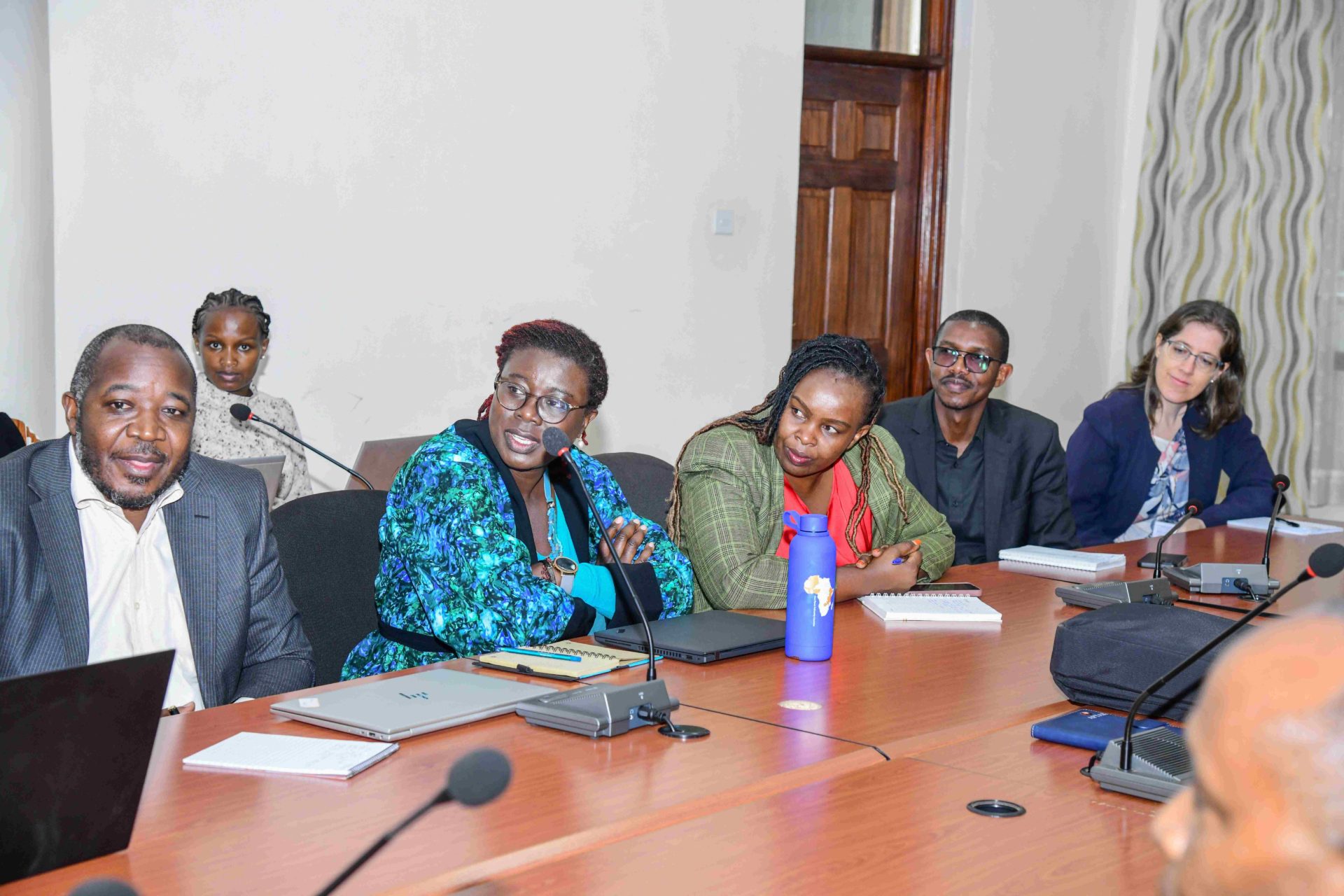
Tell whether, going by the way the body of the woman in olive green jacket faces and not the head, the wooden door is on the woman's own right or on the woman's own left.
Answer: on the woman's own left

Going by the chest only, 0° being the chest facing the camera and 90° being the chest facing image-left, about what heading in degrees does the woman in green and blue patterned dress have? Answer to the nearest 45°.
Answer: approximately 315°

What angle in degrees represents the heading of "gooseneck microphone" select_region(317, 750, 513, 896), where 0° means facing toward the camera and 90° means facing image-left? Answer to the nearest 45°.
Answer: approximately 270°

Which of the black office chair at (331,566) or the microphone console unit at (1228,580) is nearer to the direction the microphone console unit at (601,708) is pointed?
the black office chair

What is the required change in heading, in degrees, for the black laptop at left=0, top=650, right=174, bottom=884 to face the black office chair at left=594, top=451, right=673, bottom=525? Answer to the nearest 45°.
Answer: approximately 90° to its right

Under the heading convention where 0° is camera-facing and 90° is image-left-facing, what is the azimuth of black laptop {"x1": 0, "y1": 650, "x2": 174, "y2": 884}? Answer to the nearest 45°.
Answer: approximately 135°

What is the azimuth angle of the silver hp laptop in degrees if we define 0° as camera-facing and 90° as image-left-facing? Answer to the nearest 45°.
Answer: approximately 135°

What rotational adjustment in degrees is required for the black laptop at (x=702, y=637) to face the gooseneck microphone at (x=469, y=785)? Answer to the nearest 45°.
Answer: approximately 135° to its left

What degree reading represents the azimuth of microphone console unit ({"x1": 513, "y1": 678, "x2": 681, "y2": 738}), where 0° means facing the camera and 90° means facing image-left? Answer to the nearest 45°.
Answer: approximately 135°

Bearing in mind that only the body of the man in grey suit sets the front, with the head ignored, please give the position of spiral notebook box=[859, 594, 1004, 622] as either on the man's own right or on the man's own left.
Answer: on the man's own left
